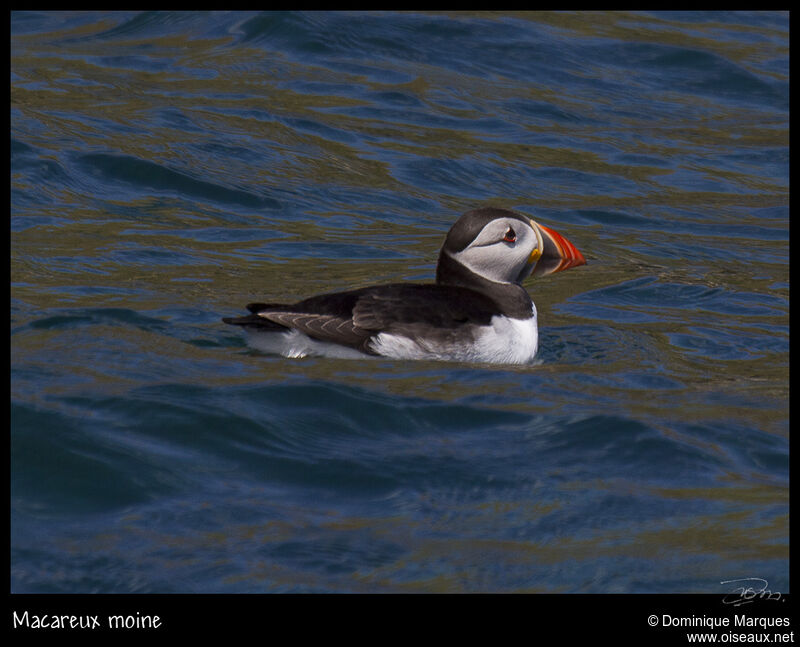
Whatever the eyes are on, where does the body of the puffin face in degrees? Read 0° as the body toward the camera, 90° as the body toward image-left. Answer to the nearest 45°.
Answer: approximately 270°
